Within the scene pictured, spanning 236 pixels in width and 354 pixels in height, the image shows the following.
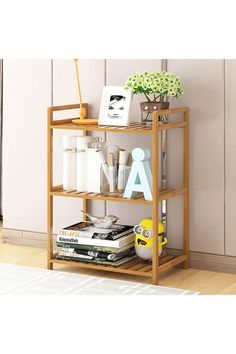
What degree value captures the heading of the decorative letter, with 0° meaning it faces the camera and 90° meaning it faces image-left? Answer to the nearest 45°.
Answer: approximately 45°

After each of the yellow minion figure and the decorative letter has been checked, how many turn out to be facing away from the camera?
0

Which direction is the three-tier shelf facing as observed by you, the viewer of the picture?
facing the viewer and to the left of the viewer

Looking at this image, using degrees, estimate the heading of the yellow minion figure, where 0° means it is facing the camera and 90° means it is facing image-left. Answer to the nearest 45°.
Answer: approximately 45°

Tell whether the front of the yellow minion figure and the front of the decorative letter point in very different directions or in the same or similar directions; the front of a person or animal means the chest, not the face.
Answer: same or similar directions
